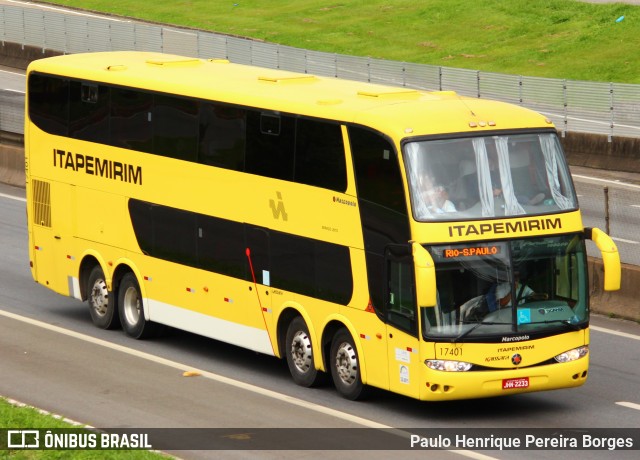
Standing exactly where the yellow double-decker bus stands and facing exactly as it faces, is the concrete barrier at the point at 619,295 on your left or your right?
on your left

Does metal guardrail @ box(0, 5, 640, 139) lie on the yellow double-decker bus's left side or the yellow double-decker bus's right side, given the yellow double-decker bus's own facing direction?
on its left

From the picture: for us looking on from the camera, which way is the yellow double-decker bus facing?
facing the viewer and to the right of the viewer

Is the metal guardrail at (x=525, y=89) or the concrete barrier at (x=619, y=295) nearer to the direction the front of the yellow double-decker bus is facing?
the concrete barrier

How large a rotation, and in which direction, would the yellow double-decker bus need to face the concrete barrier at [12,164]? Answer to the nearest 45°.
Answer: approximately 180°
